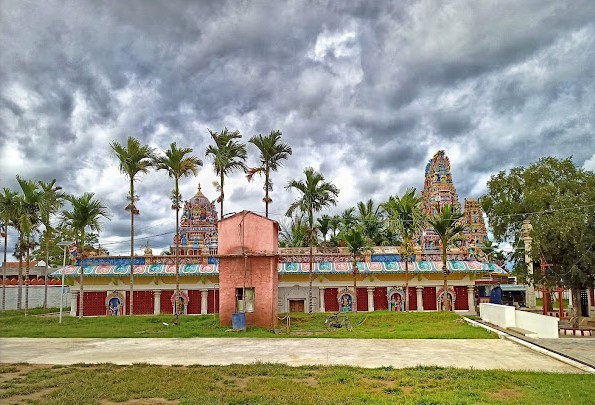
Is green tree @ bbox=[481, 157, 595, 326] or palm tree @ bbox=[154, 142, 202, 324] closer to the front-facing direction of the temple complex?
the green tree

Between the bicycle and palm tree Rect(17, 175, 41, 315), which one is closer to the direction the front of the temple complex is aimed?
the bicycle

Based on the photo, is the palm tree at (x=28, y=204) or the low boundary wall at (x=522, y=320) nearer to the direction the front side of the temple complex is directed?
the low boundary wall

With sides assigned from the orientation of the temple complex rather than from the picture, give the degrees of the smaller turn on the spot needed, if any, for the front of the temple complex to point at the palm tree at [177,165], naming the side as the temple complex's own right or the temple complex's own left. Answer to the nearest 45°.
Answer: approximately 45° to the temple complex's own right
